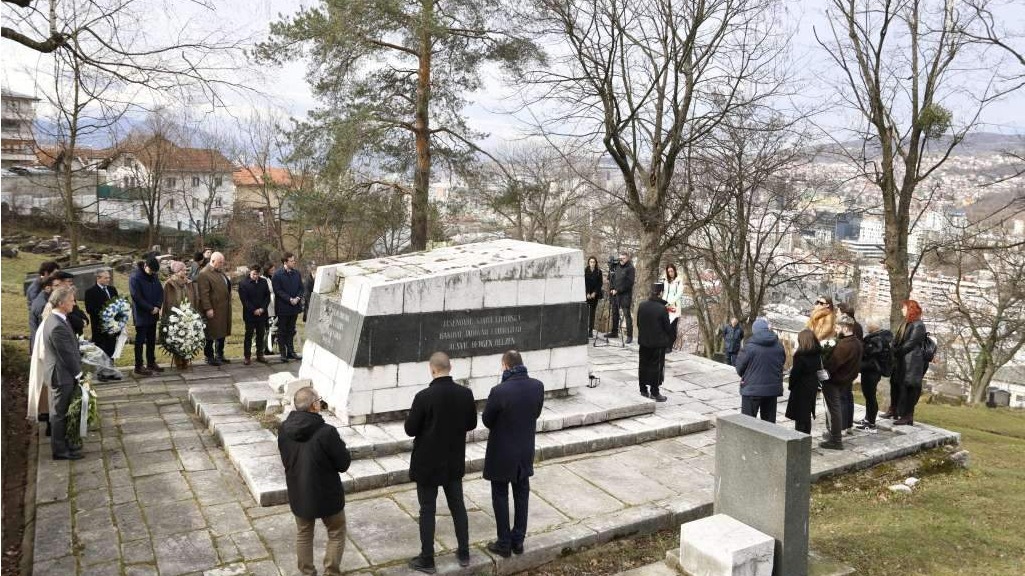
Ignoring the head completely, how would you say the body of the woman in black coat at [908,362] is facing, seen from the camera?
to the viewer's left

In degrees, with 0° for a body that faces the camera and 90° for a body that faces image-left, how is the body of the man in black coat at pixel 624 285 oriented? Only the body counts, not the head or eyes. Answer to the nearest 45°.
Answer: approximately 45°

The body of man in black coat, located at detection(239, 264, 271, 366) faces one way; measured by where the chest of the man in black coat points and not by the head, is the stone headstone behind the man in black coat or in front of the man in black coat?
in front

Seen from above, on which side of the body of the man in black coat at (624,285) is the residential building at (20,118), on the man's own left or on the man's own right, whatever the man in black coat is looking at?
on the man's own right

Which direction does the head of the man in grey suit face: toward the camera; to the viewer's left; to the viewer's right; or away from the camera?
to the viewer's right

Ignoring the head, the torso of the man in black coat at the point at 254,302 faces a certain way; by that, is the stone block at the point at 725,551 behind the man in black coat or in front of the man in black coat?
in front

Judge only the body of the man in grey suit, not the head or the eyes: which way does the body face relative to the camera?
to the viewer's right

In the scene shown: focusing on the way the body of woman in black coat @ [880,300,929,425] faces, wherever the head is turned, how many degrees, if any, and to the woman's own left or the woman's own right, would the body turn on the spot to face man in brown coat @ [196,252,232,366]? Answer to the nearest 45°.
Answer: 0° — they already face them

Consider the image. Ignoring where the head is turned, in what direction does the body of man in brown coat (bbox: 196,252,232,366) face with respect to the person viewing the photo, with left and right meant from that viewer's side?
facing the viewer and to the right of the viewer

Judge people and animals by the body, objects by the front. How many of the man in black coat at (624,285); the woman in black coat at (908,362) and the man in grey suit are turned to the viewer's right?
1

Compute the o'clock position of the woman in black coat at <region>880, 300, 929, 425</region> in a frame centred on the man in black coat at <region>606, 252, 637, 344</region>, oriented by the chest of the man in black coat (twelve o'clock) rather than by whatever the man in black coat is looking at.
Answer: The woman in black coat is roughly at 9 o'clock from the man in black coat.

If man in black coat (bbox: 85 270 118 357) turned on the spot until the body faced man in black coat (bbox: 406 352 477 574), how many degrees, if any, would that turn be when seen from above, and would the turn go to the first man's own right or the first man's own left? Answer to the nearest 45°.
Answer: approximately 45° to the first man's own right

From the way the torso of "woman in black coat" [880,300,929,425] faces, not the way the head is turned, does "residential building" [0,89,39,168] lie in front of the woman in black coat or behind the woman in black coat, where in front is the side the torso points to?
in front

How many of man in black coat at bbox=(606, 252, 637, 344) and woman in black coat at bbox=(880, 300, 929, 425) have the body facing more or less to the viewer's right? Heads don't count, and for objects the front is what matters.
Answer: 0

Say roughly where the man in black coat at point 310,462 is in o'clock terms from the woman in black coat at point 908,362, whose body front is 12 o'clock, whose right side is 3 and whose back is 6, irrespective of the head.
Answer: The man in black coat is roughly at 10 o'clock from the woman in black coat.
